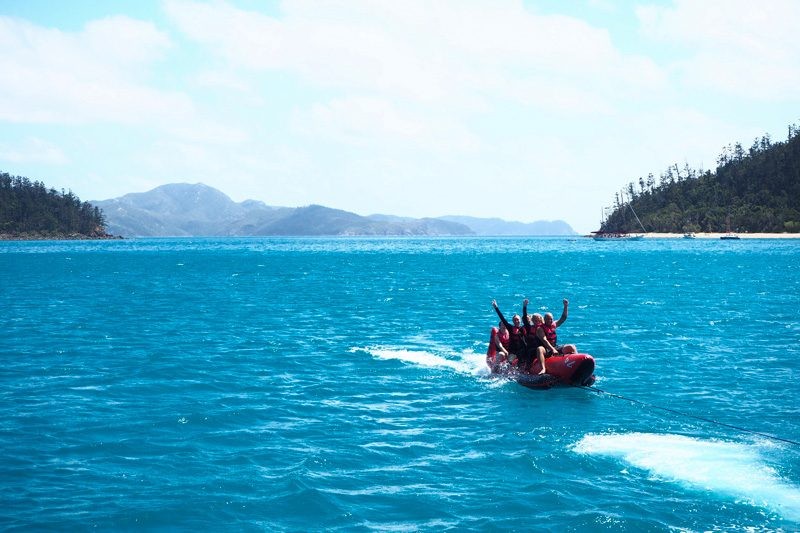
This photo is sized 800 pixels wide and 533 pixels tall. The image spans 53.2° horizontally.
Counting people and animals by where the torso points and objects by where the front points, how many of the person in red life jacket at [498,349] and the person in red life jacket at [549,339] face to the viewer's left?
0

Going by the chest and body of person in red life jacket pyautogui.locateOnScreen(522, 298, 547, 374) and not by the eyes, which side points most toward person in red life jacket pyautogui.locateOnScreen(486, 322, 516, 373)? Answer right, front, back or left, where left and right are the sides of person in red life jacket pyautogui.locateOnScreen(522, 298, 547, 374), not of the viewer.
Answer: back

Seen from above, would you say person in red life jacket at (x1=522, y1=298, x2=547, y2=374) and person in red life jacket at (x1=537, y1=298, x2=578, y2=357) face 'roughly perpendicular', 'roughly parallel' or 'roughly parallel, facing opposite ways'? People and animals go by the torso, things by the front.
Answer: roughly parallel

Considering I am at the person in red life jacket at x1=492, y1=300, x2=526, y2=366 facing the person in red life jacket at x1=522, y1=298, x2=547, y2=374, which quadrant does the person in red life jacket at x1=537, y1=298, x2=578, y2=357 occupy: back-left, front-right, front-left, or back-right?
front-left

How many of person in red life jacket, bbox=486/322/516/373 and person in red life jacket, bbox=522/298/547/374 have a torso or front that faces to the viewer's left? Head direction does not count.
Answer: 0

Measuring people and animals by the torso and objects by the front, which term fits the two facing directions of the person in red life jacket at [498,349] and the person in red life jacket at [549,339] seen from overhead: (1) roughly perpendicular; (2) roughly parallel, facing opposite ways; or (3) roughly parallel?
roughly parallel

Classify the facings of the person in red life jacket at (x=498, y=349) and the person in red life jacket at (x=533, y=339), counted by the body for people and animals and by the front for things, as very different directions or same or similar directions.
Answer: same or similar directions

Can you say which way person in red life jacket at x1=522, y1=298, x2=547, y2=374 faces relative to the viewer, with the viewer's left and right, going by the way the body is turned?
facing the viewer and to the right of the viewer

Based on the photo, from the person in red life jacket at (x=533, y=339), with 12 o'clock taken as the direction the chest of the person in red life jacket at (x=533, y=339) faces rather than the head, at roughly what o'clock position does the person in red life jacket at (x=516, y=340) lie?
the person in red life jacket at (x=516, y=340) is roughly at 6 o'clock from the person in red life jacket at (x=533, y=339).

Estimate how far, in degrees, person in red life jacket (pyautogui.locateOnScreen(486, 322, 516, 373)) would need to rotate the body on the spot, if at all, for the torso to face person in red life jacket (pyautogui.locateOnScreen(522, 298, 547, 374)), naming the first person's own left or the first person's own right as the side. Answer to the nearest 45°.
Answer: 0° — they already face them

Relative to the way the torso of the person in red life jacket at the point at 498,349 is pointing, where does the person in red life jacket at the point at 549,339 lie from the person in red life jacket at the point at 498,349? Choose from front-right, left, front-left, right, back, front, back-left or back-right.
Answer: front
